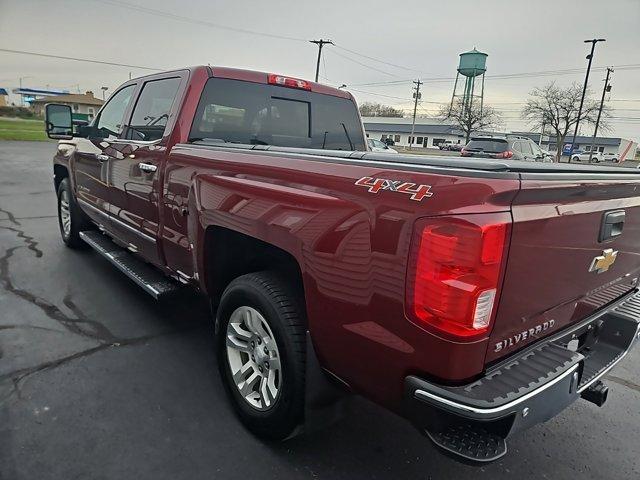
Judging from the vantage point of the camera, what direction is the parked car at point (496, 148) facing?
facing away from the viewer and to the right of the viewer

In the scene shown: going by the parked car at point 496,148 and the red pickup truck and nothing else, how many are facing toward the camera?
0

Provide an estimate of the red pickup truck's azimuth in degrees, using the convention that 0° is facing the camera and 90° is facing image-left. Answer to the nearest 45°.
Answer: approximately 135°

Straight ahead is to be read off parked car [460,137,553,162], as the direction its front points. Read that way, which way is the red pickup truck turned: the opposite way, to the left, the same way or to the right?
to the left

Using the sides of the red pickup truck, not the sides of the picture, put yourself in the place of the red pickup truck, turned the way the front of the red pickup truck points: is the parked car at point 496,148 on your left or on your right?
on your right
